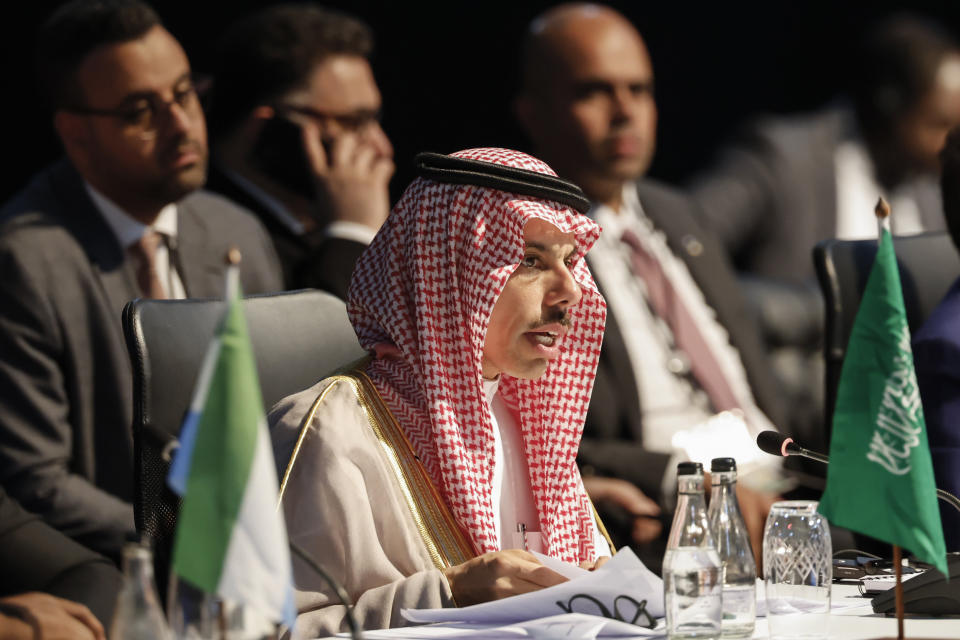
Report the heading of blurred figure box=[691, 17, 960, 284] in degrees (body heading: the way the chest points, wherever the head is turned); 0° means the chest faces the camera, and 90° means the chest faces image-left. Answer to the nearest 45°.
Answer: approximately 315°

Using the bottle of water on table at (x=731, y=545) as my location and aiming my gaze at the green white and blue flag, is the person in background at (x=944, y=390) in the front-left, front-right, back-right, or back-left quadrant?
back-right

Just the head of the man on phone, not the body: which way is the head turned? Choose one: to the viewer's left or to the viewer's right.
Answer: to the viewer's right

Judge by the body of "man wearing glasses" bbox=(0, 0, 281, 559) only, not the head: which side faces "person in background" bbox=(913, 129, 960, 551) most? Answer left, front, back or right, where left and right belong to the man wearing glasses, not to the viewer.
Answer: front

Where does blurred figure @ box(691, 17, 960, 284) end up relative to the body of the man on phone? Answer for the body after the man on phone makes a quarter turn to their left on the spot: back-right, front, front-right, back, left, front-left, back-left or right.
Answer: front-right

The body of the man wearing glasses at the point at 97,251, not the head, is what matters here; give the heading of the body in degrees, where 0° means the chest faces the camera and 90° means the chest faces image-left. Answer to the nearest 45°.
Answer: approximately 315°

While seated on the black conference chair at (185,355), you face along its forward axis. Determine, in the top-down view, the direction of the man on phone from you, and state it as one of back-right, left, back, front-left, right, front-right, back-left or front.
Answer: back-left

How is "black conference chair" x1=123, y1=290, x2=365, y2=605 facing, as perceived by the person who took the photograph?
facing the viewer and to the right of the viewer

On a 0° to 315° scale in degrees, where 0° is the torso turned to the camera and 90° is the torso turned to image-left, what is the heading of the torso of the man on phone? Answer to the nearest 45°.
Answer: approximately 270°

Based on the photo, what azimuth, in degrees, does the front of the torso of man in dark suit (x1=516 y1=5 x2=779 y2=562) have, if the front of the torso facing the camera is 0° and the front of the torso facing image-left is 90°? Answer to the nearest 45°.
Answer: approximately 315°

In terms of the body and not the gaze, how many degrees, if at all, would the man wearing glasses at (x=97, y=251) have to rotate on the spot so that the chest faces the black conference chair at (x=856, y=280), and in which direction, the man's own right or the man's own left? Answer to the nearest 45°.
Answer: approximately 45° to the man's own left

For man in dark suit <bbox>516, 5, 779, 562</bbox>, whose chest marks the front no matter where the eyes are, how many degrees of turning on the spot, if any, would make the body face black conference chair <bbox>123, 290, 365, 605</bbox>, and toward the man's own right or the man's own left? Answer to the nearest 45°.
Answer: approximately 45° to the man's own right

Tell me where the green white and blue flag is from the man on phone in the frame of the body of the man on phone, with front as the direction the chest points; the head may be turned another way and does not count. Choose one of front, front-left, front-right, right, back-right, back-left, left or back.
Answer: right

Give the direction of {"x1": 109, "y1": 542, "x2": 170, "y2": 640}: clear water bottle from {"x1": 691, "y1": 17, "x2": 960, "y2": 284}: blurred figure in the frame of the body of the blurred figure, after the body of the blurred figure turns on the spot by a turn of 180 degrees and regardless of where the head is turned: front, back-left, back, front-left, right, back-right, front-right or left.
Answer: back-left
